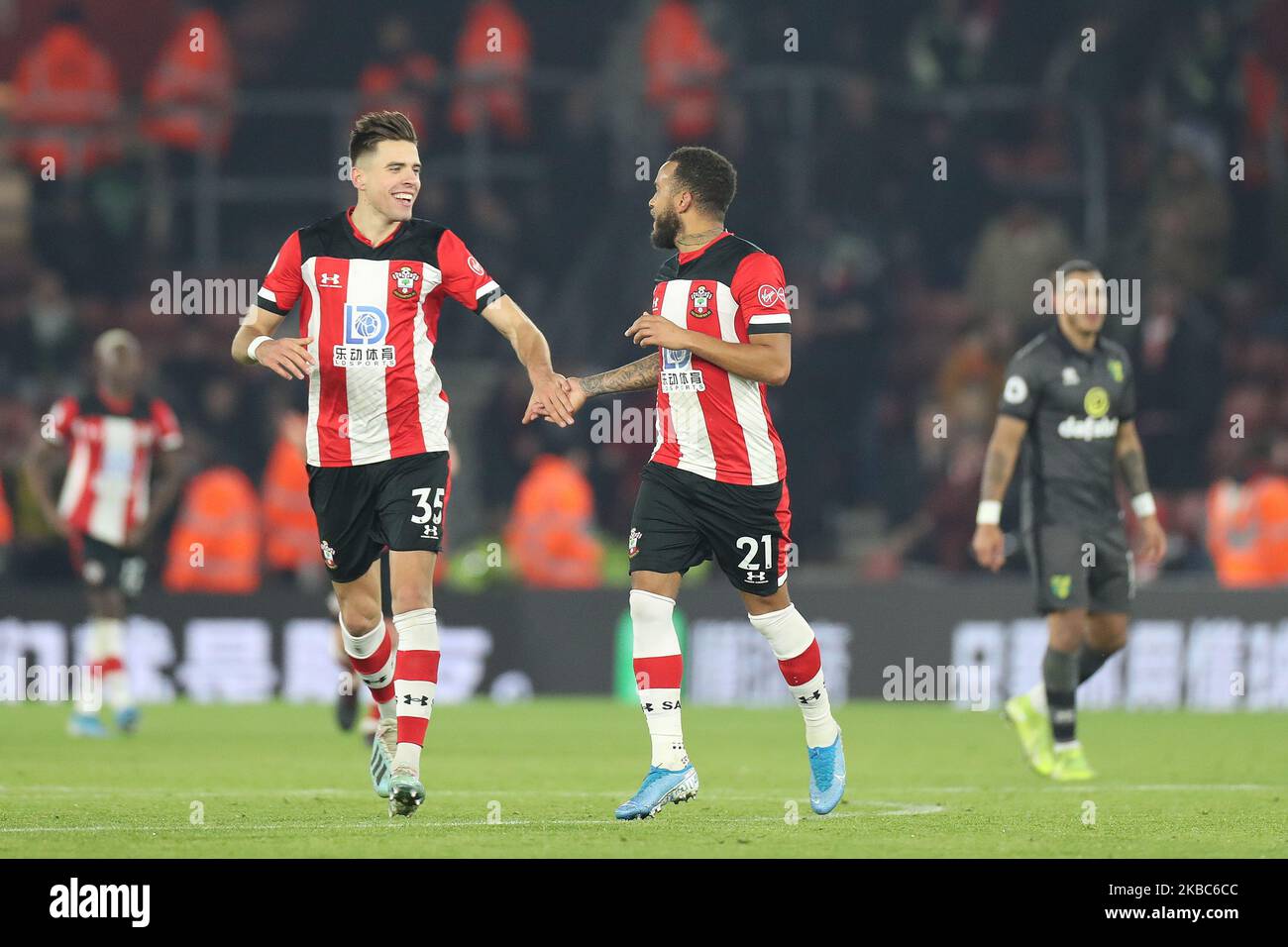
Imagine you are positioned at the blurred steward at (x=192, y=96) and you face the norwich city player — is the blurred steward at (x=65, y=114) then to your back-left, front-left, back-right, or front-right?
back-right

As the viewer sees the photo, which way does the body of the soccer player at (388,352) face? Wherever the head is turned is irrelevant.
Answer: toward the camera

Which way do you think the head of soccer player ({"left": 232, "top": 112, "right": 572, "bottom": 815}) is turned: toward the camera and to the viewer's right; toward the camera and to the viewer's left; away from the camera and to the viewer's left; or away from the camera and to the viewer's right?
toward the camera and to the viewer's right

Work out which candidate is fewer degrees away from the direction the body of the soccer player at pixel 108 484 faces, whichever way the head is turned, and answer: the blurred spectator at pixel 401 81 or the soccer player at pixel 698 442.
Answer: the soccer player

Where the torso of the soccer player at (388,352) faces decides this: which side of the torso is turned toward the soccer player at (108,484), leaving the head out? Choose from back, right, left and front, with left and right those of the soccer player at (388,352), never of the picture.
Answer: back

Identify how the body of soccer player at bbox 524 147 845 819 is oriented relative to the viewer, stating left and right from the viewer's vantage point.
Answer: facing the viewer and to the left of the viewer

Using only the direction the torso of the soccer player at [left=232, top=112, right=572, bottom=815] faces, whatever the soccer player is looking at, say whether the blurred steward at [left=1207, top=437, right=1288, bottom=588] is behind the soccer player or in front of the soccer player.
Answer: behind

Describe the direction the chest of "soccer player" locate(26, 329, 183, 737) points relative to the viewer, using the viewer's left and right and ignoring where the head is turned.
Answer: facing the viewer

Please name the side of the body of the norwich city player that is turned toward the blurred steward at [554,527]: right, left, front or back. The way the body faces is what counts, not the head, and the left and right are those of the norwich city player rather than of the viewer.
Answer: back

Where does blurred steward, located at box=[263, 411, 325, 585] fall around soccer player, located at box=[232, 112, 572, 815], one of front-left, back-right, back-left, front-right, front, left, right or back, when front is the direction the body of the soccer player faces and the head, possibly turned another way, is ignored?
back

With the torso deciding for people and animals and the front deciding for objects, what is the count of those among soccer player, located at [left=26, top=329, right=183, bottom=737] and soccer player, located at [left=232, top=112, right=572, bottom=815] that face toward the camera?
2

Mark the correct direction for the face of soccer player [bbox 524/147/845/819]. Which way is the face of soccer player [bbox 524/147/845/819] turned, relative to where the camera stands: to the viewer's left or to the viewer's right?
to the viewer's left

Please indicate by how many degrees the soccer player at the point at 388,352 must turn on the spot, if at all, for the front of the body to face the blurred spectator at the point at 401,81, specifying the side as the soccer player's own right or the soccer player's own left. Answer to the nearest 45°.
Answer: approximately 180°
